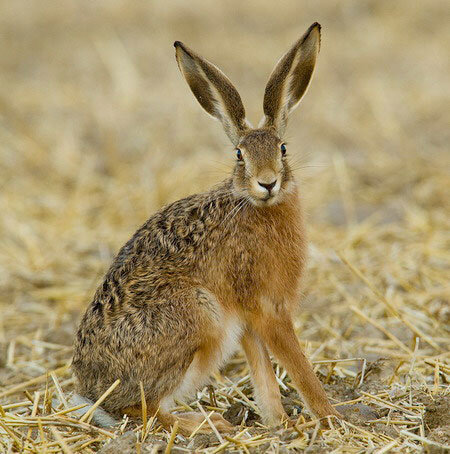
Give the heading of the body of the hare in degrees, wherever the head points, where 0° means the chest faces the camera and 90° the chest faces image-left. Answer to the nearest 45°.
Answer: approximately 315°
